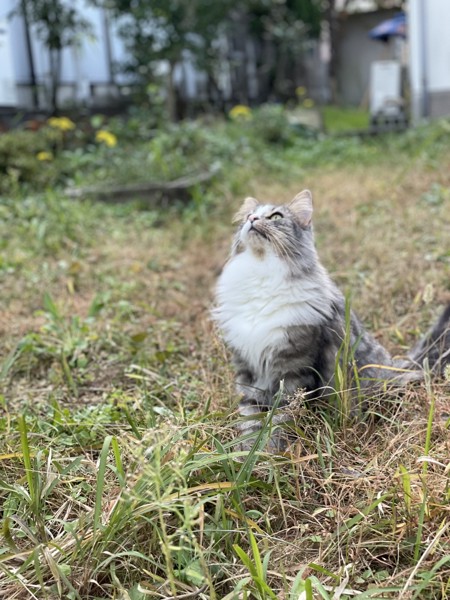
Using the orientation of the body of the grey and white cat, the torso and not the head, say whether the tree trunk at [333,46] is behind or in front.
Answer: behind

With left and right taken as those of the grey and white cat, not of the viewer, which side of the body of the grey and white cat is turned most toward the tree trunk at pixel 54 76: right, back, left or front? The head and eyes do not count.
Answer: right

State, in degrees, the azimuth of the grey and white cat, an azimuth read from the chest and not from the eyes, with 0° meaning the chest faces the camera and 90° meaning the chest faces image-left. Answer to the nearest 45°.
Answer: approximately 45°

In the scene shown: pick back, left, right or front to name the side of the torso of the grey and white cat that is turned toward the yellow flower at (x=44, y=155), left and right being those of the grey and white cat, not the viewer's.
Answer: right
